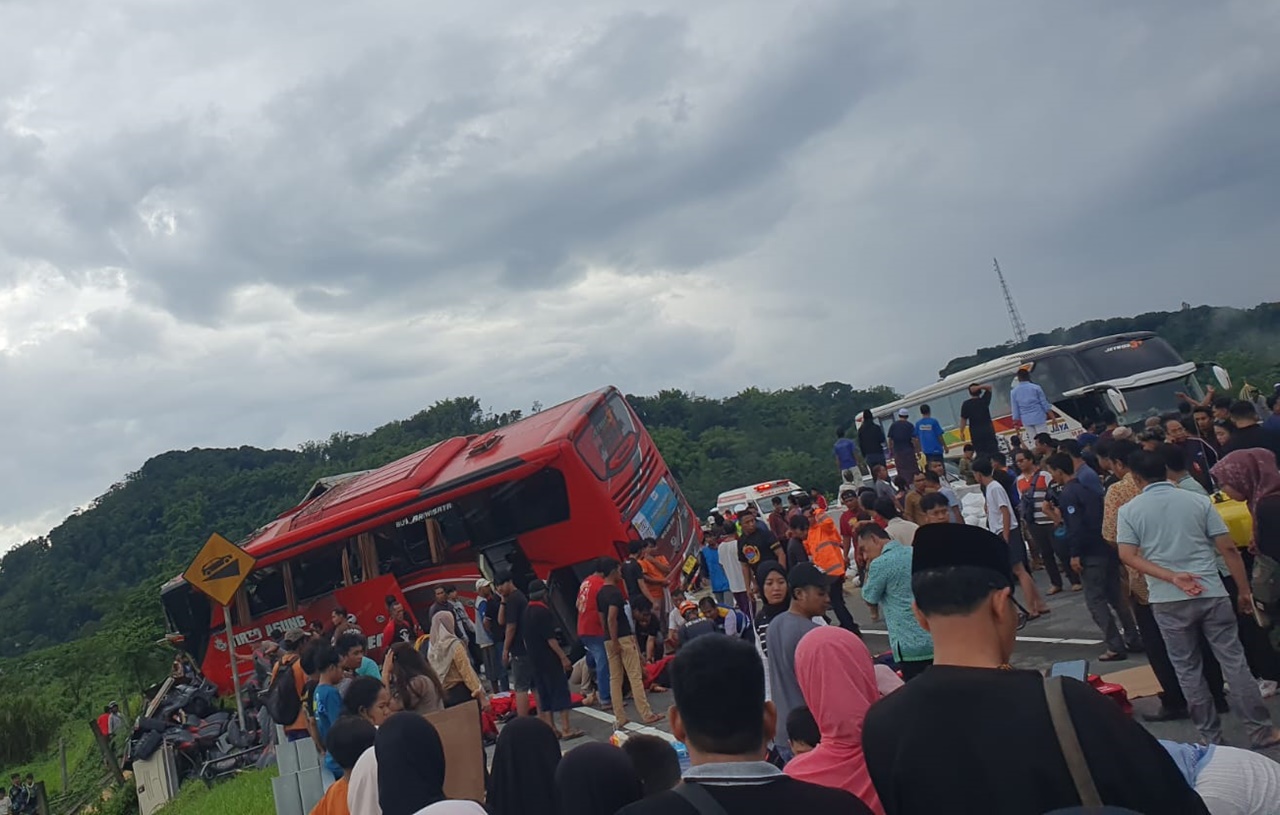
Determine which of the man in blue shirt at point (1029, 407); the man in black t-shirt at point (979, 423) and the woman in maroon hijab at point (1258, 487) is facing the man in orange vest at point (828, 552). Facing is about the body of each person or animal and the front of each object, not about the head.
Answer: the woman in maroon hijab

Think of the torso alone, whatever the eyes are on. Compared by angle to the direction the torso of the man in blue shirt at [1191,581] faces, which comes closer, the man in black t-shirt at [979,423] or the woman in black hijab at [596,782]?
the man in black t-shirt

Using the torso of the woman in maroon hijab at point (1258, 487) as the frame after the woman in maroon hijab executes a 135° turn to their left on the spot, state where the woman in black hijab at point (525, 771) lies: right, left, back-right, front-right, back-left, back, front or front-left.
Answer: front-right

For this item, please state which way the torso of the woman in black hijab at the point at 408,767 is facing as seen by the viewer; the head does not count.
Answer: away from the camera

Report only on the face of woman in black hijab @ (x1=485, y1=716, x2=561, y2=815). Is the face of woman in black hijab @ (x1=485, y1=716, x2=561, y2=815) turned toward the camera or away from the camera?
away from the camera

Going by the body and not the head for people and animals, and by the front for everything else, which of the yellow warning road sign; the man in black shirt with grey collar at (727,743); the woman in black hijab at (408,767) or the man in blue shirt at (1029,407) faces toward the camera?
the yellow warning road sign

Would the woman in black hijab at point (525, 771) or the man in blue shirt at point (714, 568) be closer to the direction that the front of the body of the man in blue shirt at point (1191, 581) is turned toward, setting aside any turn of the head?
the man in blue shirt

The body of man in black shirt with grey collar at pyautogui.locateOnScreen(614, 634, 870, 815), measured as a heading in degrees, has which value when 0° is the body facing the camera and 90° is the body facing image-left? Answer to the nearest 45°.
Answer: approximately 180°

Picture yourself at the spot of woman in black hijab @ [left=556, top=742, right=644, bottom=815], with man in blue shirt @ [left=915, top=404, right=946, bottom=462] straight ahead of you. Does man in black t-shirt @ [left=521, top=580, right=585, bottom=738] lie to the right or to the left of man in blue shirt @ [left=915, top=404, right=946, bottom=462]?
left

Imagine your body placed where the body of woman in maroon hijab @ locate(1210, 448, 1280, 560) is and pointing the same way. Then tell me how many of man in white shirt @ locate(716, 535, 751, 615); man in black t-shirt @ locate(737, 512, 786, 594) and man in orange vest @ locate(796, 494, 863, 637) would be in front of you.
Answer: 3

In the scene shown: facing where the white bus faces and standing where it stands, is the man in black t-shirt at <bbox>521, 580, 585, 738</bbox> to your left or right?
on your right

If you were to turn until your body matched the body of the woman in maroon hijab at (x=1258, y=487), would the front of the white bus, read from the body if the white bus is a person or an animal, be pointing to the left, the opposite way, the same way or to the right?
the opposite way

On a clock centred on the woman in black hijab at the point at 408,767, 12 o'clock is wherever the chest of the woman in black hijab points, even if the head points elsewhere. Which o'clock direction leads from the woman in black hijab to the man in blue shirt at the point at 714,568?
The man in blue shirt is roughly at 1 o'clock from the woman in black hijab.

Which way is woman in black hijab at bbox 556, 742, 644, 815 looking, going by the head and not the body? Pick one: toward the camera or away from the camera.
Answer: away from the camera

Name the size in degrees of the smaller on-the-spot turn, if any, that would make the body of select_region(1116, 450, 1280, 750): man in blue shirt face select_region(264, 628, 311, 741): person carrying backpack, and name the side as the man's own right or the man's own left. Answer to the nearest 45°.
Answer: approximately 90° to the man's own left

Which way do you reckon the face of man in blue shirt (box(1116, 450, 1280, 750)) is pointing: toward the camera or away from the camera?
away from the camera

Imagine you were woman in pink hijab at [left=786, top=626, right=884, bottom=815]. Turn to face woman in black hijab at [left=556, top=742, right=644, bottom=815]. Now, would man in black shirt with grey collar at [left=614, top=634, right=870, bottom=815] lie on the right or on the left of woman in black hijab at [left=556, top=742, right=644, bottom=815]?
left
